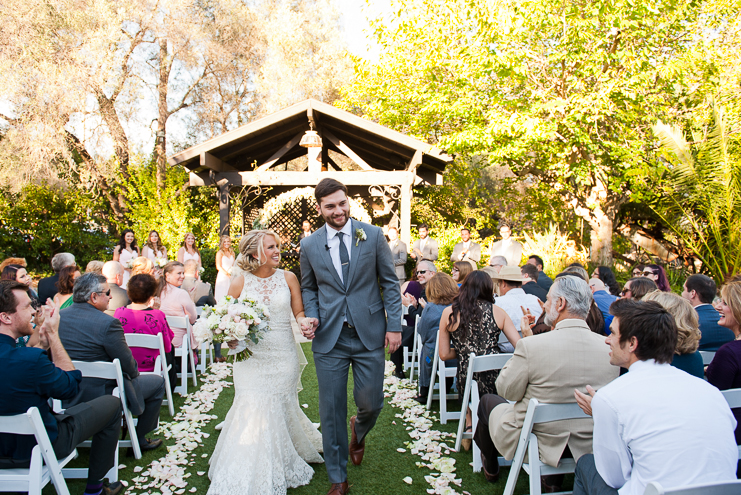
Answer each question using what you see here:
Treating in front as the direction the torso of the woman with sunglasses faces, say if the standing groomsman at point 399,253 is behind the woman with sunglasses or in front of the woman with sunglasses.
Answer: in front

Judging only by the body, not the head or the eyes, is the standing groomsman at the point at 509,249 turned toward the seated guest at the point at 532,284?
yes

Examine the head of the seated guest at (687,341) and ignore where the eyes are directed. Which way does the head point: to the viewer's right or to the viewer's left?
to the viewer's left

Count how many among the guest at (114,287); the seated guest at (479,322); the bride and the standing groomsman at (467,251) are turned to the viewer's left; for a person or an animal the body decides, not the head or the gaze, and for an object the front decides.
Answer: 0

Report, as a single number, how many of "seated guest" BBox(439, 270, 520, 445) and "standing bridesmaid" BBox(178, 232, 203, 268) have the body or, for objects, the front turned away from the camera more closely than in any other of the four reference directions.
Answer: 1

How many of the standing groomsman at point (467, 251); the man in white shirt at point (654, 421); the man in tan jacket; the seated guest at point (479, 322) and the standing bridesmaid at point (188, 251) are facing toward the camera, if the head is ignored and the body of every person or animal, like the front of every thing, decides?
2

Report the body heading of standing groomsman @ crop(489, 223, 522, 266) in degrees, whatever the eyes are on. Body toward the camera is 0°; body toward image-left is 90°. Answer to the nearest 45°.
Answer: approximately 0°

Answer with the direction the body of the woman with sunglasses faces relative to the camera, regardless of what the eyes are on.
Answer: to the viewer's left

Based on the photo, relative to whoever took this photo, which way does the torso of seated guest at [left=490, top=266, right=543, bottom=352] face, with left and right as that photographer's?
facing away from the viewer and to the left of the viewer

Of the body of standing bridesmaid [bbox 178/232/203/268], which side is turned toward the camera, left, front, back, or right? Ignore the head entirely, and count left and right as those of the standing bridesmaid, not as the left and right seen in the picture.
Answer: front

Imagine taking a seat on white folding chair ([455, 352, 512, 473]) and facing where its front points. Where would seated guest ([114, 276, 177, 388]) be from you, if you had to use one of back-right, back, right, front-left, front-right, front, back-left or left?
front-left

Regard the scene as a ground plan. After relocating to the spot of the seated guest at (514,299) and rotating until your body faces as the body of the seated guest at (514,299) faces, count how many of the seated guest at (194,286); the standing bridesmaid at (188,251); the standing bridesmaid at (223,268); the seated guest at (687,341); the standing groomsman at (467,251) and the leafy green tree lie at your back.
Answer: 1

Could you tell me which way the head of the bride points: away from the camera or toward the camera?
toward the camera

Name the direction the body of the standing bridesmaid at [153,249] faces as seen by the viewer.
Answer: toward the camera

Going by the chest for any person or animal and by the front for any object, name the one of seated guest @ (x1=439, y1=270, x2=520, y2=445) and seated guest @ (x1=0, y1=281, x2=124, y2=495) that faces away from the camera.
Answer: seated guest @ (x1=439, y1=270, x2=520, y2=445)

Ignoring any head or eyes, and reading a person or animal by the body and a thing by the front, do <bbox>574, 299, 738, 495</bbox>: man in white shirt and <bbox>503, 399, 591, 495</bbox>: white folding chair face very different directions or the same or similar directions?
same or similar directions

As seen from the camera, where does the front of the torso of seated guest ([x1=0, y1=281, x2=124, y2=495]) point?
to the viewer's right

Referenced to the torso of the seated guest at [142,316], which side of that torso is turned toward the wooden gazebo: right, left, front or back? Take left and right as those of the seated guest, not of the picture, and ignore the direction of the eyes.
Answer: front
